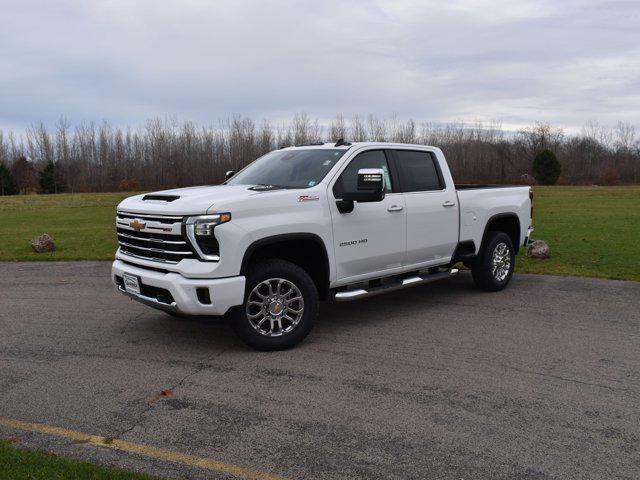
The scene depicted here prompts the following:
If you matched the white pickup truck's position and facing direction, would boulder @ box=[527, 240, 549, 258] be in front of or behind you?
behind

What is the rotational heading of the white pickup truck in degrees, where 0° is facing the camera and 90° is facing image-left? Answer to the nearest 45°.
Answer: approximately 45°

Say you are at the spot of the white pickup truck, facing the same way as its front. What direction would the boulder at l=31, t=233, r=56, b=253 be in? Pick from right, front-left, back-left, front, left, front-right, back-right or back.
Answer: right
